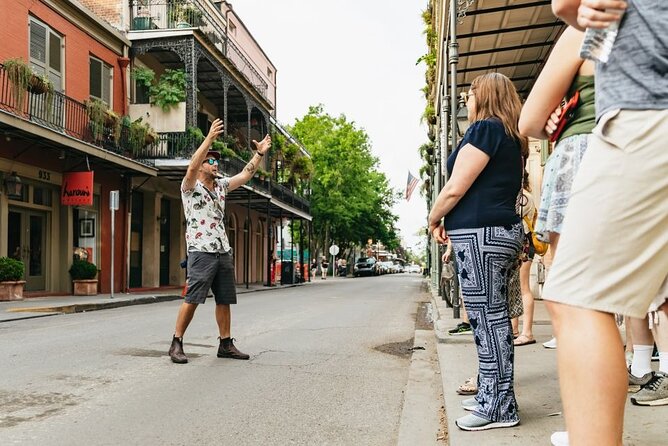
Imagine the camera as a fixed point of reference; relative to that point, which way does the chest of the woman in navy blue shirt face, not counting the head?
to the viewer's left

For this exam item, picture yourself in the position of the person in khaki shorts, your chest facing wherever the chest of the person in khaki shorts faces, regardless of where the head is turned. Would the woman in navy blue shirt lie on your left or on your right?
on your right

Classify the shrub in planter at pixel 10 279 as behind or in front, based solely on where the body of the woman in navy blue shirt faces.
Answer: in front

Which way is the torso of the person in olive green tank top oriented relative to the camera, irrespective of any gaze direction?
to the viewer's left

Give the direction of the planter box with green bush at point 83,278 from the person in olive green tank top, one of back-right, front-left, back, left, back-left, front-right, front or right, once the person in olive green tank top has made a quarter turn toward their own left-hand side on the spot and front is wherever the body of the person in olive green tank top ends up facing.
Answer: back-right

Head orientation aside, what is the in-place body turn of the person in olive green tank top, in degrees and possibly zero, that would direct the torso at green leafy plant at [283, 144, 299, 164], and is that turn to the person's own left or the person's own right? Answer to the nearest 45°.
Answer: approximately 45° to the person's own right

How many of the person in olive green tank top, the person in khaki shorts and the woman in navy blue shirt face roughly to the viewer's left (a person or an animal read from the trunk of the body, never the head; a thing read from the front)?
3

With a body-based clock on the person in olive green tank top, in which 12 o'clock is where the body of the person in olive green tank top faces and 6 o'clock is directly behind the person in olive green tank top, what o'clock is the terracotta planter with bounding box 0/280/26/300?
The terracotta planter is roughly at 1 o'clock from the person in olive green tank top.

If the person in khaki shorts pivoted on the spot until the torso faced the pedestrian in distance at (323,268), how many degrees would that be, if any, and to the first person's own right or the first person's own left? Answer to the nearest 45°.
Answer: approximately 45° to the first person's own right

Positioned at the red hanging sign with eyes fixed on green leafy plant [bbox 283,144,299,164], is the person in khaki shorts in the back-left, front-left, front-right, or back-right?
back-right

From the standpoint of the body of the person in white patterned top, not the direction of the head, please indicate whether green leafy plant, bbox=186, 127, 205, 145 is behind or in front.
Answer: behind

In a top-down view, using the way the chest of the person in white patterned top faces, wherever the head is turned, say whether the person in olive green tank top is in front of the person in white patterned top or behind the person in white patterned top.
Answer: in front

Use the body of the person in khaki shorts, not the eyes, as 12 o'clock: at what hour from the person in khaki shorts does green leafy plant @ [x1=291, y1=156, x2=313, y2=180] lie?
The green leafy plant is roughly at 2 o'clock from the person in khaki shorts.

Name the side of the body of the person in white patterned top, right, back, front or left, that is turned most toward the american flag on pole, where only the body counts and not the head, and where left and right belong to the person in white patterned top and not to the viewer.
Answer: left

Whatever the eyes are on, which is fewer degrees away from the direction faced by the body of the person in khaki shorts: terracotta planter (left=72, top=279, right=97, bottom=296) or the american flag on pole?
the terracotta planter

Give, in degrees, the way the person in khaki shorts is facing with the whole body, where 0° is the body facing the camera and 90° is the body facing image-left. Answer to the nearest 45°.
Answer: approximately 90°

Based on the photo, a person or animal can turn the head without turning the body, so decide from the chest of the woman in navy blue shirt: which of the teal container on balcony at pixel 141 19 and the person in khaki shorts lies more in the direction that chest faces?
the teal container on balcony

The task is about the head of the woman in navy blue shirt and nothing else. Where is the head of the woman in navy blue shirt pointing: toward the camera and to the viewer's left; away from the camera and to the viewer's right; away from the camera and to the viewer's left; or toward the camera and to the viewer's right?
away from the camera and to the viewer's left

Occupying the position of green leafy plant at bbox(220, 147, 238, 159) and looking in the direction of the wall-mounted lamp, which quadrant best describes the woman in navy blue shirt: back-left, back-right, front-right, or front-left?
front-left
